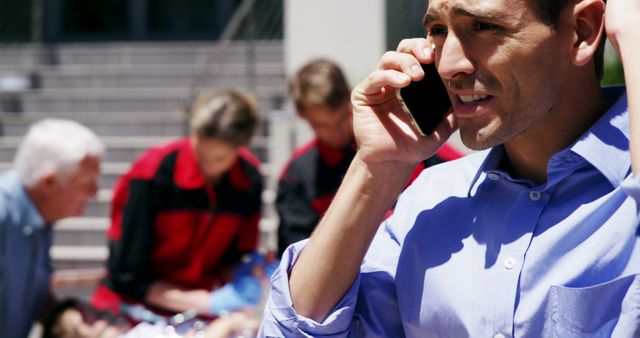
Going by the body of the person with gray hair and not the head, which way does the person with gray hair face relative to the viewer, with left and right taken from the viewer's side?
facing to the right of the viewer

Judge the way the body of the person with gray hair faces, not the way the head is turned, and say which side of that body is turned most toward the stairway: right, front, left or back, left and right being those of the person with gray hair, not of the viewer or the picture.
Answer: left

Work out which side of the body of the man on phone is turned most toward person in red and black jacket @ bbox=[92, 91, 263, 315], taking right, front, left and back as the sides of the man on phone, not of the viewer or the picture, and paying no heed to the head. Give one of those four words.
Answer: right

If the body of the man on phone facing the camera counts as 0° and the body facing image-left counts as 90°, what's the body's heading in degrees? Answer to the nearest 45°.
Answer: approximately 45°

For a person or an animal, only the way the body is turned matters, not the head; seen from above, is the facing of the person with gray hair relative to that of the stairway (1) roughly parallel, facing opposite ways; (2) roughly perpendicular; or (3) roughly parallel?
roughly perpendicular

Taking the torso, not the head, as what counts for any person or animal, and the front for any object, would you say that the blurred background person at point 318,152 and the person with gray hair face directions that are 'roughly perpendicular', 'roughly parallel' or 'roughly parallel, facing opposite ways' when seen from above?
roughly perpendicular

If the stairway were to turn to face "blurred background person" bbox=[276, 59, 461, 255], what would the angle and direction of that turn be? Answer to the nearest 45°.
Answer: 0° — it already faces them

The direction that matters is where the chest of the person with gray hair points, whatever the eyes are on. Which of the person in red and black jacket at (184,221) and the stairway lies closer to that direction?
the person in red and black jacket

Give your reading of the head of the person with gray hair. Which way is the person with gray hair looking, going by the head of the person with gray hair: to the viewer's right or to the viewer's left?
to the viewer's right

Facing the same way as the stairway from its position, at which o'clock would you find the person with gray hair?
The person with gray hair is roughly at 12 o'clock from the stairway.

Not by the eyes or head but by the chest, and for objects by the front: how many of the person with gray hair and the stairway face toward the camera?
1

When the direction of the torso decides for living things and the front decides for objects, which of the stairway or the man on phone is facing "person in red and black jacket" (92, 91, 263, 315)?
the stairway
